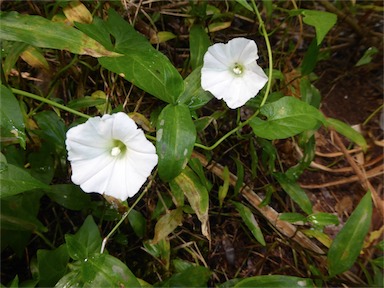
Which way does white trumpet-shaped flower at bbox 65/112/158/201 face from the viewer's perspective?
toward the camera

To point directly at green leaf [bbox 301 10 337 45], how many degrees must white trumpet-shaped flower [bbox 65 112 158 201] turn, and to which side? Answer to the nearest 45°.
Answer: approximately 135° to its left

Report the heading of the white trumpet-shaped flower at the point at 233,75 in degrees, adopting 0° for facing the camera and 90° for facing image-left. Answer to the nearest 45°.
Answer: approximately 0°

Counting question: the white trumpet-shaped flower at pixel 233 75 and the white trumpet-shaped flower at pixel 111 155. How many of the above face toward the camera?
2
